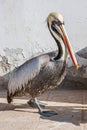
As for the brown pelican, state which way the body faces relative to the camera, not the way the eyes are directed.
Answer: to the viewer's right
